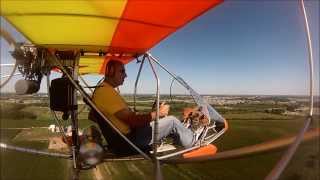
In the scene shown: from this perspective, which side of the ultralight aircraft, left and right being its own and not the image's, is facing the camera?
right

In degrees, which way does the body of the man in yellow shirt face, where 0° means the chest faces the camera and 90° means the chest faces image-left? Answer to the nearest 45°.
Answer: approximately 270°
